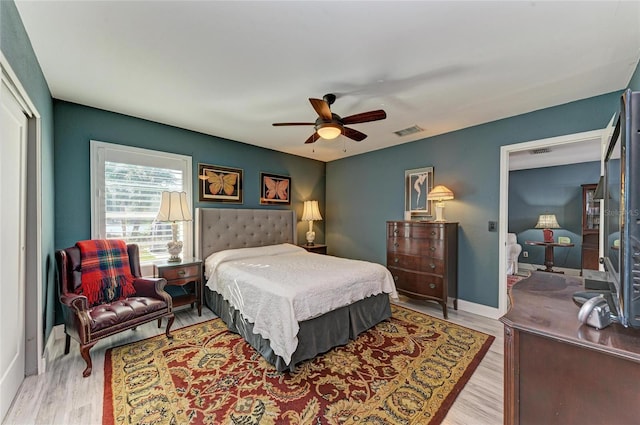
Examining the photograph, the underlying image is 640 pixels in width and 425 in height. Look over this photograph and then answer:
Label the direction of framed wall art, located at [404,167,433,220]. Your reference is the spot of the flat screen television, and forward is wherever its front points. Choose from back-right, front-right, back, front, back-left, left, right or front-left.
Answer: front-right

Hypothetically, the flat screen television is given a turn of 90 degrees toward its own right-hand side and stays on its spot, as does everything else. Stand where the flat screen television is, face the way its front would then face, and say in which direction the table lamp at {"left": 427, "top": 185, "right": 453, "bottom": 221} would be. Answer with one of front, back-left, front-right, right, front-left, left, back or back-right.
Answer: front-left

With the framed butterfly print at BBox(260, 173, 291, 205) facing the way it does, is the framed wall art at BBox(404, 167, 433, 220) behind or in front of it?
in front

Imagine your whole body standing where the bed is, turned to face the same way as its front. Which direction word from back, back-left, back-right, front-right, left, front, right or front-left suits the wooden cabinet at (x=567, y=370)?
front

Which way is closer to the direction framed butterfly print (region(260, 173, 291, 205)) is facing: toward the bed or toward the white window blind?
the bed

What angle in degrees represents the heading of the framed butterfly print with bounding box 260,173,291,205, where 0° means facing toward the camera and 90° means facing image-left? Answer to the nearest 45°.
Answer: approximately 315°

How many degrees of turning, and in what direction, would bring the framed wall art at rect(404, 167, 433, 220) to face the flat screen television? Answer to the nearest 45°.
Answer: approximately 45° to its left

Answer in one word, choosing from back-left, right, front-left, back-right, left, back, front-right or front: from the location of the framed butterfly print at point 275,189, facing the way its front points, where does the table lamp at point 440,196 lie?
front

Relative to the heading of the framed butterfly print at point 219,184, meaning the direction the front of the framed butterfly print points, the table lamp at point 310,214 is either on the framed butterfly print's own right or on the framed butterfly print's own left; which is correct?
on the framed butterfly print's own left

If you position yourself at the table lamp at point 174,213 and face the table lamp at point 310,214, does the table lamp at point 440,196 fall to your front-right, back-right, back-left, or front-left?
front-right

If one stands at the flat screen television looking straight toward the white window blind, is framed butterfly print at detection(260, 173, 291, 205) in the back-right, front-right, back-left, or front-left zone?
front-right

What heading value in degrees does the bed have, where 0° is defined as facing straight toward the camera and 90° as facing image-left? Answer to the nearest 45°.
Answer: approximately 315°

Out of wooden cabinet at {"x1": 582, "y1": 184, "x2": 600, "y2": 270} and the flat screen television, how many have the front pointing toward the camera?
1

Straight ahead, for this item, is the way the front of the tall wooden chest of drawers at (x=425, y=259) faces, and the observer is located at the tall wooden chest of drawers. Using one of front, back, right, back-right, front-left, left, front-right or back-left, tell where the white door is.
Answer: front
